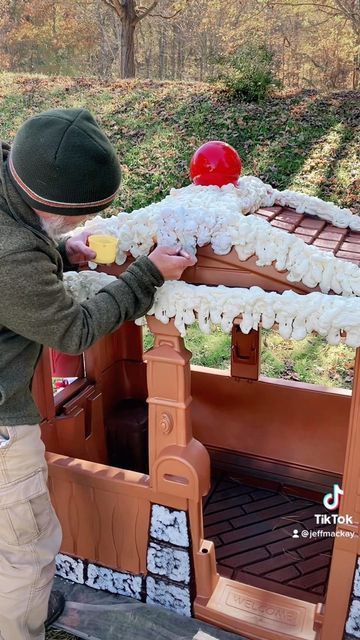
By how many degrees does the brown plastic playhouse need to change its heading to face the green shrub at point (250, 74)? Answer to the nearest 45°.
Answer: approximately 135° to its right

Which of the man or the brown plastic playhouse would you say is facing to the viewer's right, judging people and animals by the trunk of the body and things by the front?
the man

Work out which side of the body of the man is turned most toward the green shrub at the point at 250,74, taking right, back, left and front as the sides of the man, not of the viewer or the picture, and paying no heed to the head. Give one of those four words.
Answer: left

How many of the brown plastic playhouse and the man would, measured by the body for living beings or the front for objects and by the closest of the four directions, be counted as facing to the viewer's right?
1

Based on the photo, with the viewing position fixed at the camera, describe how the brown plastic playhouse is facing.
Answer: facing the viewer and to the left of the viewer

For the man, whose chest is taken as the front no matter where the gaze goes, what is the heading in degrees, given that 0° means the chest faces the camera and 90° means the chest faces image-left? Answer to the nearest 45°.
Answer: approximately 270°

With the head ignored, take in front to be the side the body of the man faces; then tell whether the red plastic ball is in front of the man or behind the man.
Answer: in front

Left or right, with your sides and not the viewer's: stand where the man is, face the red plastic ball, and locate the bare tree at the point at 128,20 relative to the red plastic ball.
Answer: left

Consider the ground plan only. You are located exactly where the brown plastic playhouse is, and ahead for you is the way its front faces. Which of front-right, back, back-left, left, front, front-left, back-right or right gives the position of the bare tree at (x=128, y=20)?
back-right
